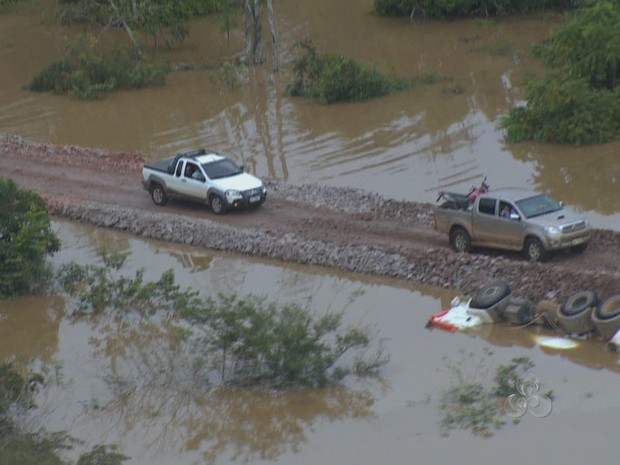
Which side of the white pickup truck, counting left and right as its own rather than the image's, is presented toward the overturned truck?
front

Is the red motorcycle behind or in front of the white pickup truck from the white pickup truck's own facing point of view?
in front

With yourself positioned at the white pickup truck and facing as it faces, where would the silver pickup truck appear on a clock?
The silver pickup truck is roughly at 12 o'clock from the white pickup truck.

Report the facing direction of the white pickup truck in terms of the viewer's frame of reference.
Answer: facing the viewer and to the right of the viewer

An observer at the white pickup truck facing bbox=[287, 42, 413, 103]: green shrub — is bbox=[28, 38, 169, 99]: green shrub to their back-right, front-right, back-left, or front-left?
front-left

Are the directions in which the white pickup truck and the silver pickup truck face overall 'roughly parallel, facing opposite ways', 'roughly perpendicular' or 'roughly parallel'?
roughly parallel

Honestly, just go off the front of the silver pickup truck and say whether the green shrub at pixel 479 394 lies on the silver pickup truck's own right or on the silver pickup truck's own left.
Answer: on the silver pickup truck's own right

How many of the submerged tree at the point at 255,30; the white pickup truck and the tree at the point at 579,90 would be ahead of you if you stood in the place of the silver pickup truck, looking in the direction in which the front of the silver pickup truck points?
0

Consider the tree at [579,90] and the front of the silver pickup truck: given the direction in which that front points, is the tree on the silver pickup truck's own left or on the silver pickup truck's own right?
on the silver pickup truck's own left

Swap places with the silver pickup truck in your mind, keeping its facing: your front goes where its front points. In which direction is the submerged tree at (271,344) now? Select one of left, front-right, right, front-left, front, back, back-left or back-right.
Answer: right

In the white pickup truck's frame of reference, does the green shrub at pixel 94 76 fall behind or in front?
behind

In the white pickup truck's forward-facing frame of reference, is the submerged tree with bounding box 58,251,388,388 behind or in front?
in front

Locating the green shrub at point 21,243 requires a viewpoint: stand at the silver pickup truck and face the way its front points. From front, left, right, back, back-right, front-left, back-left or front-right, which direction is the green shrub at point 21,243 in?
back-right

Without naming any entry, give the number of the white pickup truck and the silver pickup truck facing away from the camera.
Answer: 0

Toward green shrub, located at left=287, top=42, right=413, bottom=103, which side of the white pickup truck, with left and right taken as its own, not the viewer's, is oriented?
left
